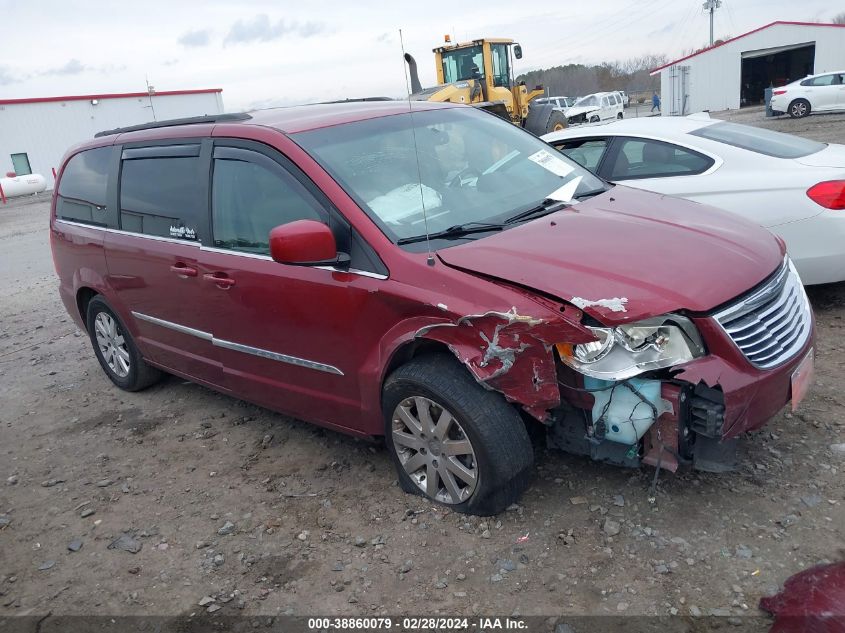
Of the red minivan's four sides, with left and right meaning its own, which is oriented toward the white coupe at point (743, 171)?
left

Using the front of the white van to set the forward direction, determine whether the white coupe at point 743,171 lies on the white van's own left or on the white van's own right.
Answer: on the white van's own left

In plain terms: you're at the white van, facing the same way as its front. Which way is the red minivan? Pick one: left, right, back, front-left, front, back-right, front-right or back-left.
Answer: front-left

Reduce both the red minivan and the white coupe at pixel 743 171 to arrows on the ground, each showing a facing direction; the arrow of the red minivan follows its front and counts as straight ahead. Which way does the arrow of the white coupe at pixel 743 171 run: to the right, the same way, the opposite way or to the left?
the opposite way

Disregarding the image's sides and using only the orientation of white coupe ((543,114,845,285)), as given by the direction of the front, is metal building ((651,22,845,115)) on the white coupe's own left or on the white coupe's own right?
on the white coupe's own right

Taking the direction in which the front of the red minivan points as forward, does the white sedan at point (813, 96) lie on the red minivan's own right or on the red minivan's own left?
on the red minivan's own left

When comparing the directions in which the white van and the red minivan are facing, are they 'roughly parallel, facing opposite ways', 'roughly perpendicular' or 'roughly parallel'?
roughly perpendicular

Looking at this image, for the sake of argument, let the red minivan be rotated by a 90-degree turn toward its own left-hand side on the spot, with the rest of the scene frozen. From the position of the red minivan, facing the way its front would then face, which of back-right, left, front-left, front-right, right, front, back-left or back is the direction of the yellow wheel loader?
front-left

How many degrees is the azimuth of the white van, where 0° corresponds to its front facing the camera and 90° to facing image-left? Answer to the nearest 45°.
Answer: approximately 45°

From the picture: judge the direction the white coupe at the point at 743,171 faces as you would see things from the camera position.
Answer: facing away from the viewer and to the left of the viewer

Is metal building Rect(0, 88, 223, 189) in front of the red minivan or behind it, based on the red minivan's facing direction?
behind

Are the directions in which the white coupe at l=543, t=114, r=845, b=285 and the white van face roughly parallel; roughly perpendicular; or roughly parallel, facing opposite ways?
roughly perpendicular

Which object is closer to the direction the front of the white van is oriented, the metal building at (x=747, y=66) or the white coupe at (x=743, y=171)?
the white coupe
